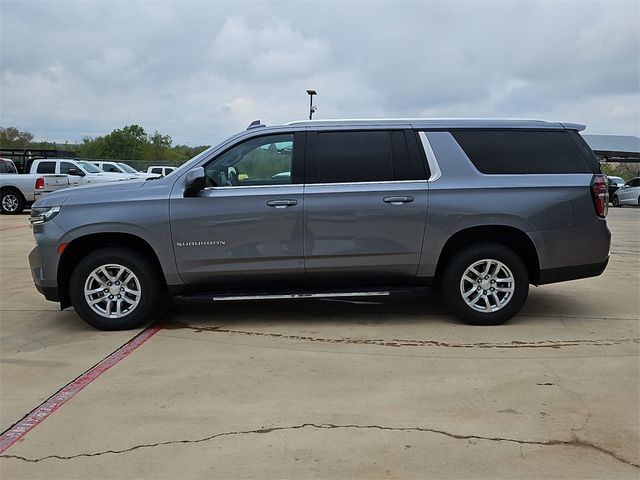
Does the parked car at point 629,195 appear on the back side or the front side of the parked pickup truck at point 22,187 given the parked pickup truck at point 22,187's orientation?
on the back side

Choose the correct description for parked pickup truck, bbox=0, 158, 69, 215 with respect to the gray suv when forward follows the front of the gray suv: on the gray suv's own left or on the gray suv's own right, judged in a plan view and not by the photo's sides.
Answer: on the gray suv's own right

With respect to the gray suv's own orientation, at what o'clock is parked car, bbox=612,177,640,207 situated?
The parked car is roughly at 4 o'clock from the gray suv.

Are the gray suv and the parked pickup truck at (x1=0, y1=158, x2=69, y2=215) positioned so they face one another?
no

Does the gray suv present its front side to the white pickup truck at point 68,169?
no

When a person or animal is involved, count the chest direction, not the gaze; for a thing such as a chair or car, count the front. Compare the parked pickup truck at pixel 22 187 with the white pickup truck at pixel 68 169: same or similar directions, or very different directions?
very different directions

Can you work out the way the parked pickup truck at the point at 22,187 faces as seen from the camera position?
facing away from the viewer and to the left of the viewer

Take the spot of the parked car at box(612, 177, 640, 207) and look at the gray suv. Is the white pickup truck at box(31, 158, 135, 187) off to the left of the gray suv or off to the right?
right

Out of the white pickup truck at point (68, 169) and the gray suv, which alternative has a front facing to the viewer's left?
the gray suv

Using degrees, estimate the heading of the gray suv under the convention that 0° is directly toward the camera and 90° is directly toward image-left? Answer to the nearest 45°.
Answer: approximately 90°

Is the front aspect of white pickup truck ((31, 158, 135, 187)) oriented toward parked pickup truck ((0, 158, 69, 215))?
no

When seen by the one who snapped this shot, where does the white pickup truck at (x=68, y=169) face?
facing the viewer and to the right of the viewer

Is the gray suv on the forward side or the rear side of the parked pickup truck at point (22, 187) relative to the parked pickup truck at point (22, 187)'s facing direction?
on the rear side

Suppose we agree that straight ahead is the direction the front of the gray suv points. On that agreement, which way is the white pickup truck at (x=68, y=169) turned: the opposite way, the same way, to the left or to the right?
the opposite way

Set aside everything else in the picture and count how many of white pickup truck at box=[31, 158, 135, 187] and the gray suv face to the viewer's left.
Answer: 1

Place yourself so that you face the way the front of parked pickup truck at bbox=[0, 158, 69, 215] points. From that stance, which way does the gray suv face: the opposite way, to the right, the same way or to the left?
the same way
